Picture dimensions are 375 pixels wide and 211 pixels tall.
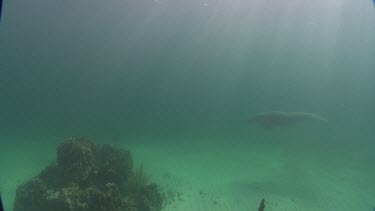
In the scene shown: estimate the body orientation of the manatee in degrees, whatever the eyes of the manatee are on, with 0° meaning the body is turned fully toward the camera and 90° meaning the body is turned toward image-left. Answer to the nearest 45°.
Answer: approximately 90°

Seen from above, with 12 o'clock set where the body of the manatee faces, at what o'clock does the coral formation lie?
The coral formation is roughly at 10 o'clock from the manatee.
